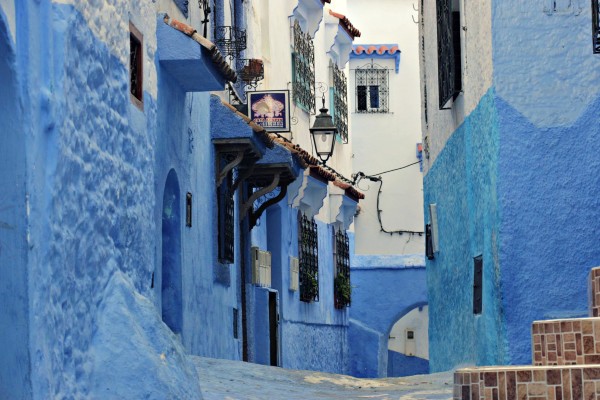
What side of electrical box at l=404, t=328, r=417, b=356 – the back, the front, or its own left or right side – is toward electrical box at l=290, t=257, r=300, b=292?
front

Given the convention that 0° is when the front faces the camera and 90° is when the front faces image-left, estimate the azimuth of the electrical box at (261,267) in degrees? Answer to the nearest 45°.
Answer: approximately 315°

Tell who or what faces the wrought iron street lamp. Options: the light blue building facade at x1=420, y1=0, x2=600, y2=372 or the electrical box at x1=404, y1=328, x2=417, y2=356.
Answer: the electrical box

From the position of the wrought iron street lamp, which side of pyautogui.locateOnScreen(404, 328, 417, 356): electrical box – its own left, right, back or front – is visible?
front

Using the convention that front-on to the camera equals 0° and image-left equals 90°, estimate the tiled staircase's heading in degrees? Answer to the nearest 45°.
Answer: approximately 90°

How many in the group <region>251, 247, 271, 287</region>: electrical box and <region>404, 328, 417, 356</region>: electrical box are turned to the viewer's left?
0

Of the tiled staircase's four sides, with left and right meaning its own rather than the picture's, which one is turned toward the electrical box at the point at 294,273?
right
